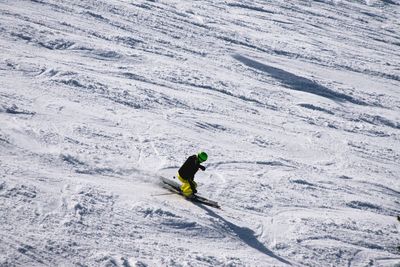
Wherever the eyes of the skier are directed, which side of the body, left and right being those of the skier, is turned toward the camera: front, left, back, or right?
right
